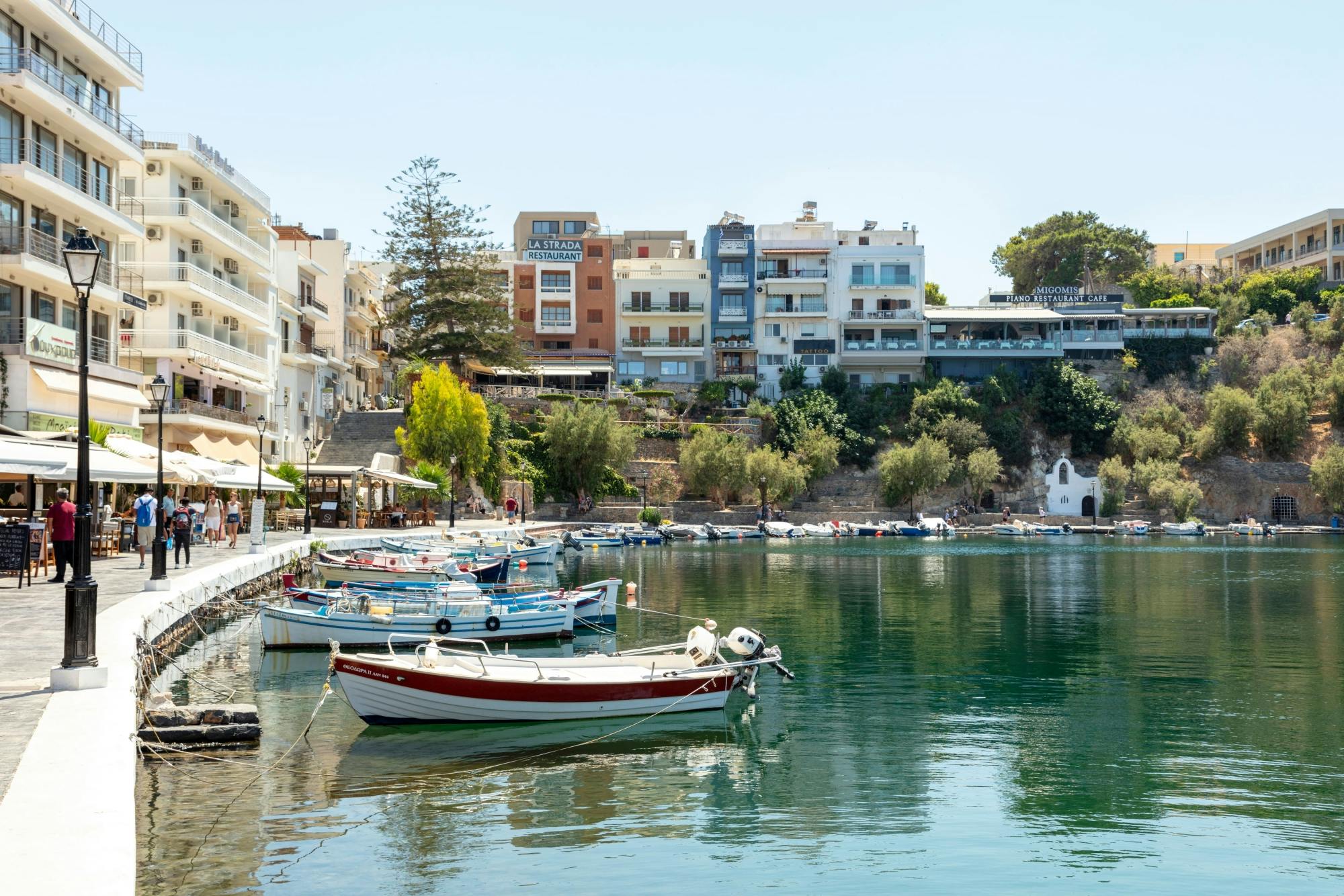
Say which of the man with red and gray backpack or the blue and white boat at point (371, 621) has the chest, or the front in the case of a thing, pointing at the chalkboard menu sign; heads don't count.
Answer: the blue and white boat

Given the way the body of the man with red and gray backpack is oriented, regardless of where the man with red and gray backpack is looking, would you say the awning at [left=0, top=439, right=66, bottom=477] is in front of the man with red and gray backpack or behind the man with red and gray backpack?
behind

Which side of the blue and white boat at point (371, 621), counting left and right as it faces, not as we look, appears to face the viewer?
left

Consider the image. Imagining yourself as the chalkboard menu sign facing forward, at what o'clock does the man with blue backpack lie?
The man with blue backpack is roughly at 7 o'clock from the chalkboard menu sign.

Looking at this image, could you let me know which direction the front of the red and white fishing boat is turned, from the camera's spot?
facing to the left of the viewer

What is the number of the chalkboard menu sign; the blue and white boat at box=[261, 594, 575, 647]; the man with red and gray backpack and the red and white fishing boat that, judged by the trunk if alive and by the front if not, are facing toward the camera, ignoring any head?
1

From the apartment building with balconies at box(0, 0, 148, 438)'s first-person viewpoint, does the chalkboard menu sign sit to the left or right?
on its right

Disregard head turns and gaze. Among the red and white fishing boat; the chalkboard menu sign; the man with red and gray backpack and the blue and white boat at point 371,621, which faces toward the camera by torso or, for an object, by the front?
the chalkboard menu sign

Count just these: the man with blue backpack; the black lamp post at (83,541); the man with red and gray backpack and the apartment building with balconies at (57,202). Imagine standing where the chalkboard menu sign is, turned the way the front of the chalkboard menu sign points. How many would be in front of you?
1

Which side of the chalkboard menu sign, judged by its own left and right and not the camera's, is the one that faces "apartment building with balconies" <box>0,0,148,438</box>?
back

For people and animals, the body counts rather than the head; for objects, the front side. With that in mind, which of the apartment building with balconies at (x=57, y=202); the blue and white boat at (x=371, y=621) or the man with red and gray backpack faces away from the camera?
the man with red and gray backpack

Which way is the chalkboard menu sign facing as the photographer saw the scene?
facing the viewer

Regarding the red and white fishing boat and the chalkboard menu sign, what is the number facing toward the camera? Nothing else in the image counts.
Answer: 1

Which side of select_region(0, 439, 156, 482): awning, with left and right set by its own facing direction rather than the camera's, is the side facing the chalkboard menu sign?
right

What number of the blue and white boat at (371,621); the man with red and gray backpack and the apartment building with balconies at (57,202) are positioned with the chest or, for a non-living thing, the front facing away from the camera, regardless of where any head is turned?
1

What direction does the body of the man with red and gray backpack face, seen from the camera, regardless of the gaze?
away from the camera

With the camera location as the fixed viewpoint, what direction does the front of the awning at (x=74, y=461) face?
facing the viewer and to the right of the viewer

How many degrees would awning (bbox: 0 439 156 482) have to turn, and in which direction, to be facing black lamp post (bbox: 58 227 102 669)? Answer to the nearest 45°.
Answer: approximately 45° to its right

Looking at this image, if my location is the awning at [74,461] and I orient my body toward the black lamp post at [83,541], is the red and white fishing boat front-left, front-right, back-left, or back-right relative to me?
front-left

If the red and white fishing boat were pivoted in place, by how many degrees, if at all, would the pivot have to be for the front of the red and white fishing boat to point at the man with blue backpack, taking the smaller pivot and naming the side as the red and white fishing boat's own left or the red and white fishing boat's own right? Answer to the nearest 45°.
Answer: approximately 45° to the red and white fishing boat's own right
